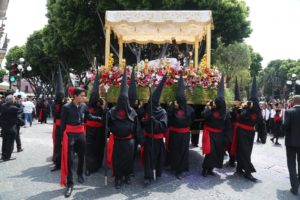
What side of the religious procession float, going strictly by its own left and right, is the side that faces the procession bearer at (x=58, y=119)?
right

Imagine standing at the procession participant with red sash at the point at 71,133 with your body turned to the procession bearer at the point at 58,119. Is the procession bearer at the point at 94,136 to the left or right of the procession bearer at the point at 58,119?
right

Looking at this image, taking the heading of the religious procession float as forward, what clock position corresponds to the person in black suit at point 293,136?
The person in black suit is roughly at 10 o'clock from the religious procession float.

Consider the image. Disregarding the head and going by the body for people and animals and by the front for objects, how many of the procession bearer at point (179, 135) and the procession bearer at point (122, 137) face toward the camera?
2

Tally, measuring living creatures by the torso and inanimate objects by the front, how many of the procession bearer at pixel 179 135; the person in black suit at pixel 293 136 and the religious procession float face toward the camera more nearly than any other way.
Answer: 2

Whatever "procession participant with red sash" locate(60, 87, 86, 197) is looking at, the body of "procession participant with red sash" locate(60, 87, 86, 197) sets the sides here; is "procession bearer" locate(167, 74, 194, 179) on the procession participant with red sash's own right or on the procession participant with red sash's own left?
on the procession participant with red sash's own left

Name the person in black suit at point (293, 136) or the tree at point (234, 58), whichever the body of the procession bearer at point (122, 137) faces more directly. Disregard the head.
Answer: the person in black suit

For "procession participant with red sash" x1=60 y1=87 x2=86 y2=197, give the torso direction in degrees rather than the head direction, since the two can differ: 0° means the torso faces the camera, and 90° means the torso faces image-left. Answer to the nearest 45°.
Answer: approximately 315°

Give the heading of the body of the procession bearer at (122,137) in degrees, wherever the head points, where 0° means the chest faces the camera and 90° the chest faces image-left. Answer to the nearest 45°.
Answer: approximately 0°

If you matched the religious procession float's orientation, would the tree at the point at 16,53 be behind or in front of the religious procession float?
behind
